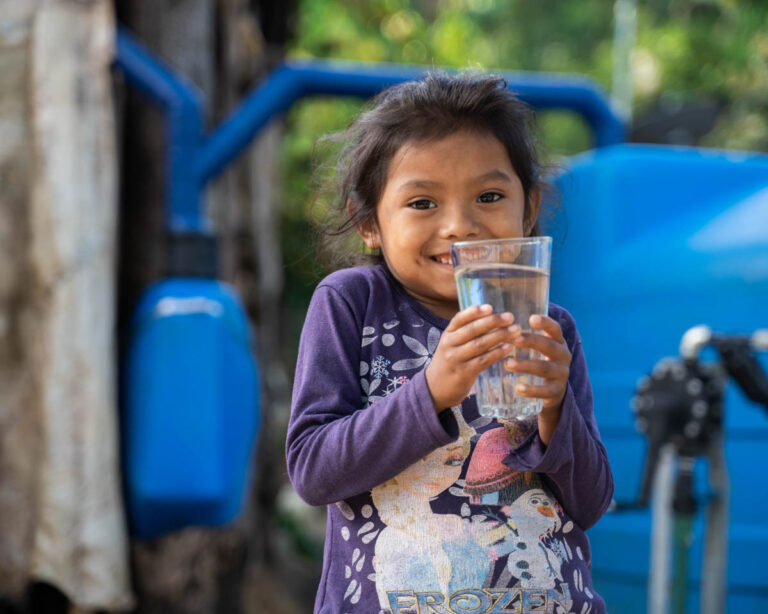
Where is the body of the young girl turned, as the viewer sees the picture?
toward the camera

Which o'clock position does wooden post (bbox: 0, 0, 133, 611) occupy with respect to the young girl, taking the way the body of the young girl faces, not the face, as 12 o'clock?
The wooden post is roughly at 5 o'clock from the young girl.

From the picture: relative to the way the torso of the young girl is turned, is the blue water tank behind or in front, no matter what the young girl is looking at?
behind

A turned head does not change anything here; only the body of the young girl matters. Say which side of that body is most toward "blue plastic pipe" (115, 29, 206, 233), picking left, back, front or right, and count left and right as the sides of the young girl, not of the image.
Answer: back

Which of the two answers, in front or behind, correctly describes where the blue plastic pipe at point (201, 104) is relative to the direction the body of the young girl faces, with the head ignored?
behind

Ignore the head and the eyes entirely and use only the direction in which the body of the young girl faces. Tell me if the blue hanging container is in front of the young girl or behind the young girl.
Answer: behind
